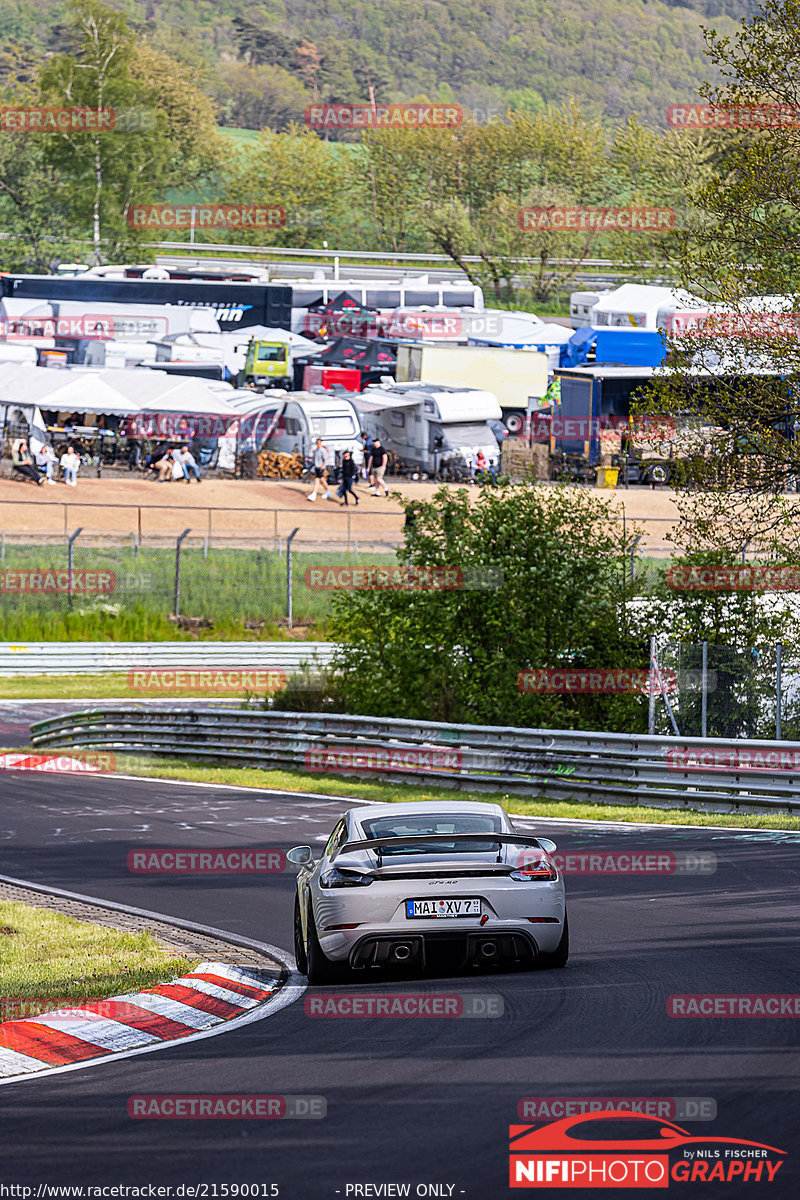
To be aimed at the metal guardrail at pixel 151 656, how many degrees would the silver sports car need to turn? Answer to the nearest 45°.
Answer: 0° — it already faces it

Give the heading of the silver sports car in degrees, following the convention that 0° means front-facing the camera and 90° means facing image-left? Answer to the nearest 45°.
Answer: approximately 180°

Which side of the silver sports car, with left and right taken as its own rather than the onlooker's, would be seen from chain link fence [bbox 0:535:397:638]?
front

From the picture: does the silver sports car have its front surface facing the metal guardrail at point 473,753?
yes

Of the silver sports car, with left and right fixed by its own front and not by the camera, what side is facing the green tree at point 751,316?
front

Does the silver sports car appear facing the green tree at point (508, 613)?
yes
